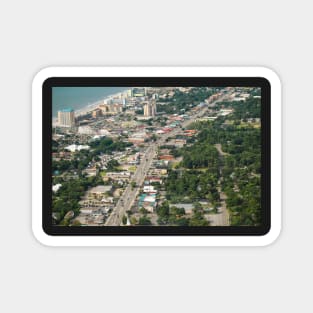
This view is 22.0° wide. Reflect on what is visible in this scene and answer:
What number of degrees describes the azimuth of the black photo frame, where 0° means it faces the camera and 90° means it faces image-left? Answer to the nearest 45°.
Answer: approximately 0°
